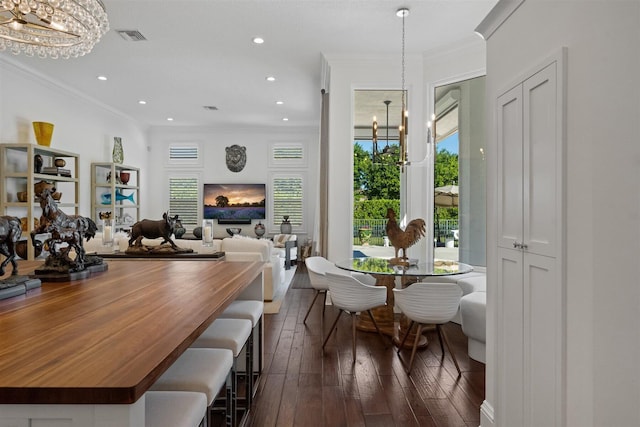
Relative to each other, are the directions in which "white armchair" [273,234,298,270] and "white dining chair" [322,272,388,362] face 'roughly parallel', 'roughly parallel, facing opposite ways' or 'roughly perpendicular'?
roughly parallel, facing opposite ways

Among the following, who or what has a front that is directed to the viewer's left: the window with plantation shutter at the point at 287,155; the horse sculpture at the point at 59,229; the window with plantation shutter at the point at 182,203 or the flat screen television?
the horse sculpture

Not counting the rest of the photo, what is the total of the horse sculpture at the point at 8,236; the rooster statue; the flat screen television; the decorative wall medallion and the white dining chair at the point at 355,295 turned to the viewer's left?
2

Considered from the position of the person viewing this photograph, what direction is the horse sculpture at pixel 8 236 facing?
facing to the left of the viewer

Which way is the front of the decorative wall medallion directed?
toward the camera

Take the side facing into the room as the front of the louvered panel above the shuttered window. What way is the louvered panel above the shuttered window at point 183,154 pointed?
toward the camera

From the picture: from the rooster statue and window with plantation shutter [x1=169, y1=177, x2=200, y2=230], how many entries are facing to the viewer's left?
1

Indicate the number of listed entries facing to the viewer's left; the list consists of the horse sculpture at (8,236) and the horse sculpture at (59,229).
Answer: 2

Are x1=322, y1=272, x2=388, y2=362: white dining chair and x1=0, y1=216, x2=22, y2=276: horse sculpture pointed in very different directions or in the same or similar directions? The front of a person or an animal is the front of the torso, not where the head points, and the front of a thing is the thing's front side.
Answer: very different directions

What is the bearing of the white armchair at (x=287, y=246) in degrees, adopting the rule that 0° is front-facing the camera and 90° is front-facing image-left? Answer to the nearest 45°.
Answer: approximately 45°

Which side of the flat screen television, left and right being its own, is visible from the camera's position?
front

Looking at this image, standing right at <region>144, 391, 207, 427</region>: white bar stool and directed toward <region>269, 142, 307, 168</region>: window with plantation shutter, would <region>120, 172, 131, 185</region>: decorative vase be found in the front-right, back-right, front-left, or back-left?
front-left

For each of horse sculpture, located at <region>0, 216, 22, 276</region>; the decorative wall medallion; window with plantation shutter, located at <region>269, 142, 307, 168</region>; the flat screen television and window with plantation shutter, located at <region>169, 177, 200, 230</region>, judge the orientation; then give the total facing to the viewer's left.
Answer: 1

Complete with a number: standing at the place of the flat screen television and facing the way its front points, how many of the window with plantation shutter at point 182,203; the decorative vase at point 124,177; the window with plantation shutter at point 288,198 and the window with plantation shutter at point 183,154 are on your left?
1

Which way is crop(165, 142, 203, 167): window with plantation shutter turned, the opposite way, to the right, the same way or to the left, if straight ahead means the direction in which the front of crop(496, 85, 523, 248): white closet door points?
to the left
